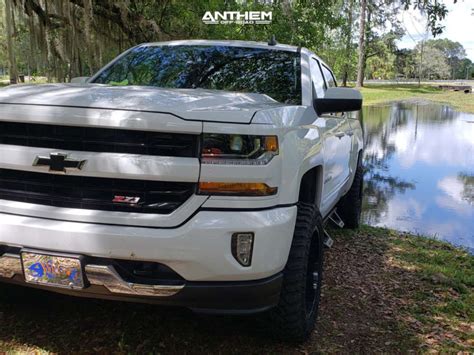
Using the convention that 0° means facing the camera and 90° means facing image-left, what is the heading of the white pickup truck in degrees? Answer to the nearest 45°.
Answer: approximately 45°

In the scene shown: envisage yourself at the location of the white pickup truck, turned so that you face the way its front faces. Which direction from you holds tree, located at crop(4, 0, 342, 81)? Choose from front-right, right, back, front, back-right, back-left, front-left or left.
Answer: back-right
